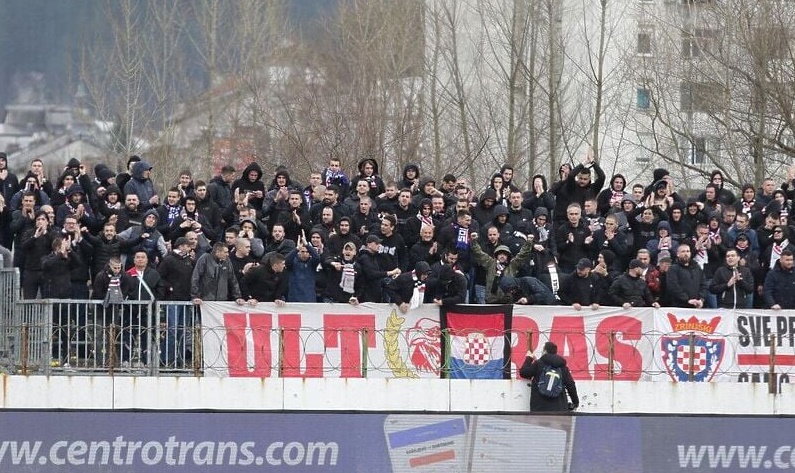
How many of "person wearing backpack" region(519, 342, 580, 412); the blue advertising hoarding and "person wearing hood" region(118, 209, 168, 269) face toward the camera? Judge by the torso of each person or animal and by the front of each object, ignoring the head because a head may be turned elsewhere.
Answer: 2

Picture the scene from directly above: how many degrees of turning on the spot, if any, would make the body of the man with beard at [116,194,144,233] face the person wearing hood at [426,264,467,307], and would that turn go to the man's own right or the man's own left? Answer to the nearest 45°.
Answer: approximately 90° to the man's own left

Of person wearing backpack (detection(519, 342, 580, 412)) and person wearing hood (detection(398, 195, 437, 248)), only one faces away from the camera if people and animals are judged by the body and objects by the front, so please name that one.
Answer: person wearing backpack (detection(519, 342, 580, 412))

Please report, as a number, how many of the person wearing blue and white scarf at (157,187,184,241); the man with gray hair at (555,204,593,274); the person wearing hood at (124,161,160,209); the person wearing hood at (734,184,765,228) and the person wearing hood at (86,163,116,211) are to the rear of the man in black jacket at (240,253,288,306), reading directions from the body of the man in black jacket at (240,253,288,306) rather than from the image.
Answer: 3

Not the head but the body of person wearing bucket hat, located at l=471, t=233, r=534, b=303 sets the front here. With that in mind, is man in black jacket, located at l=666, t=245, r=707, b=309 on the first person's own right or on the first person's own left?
on the first person's own left

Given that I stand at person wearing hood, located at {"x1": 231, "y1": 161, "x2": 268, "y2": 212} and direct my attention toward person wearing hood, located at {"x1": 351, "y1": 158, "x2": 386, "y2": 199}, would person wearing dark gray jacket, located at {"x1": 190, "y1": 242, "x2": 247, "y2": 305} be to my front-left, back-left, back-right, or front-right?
back-right

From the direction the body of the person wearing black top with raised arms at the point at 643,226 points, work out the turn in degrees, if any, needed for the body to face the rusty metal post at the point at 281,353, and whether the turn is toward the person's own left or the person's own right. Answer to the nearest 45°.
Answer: approximately 45° to the person's own right
